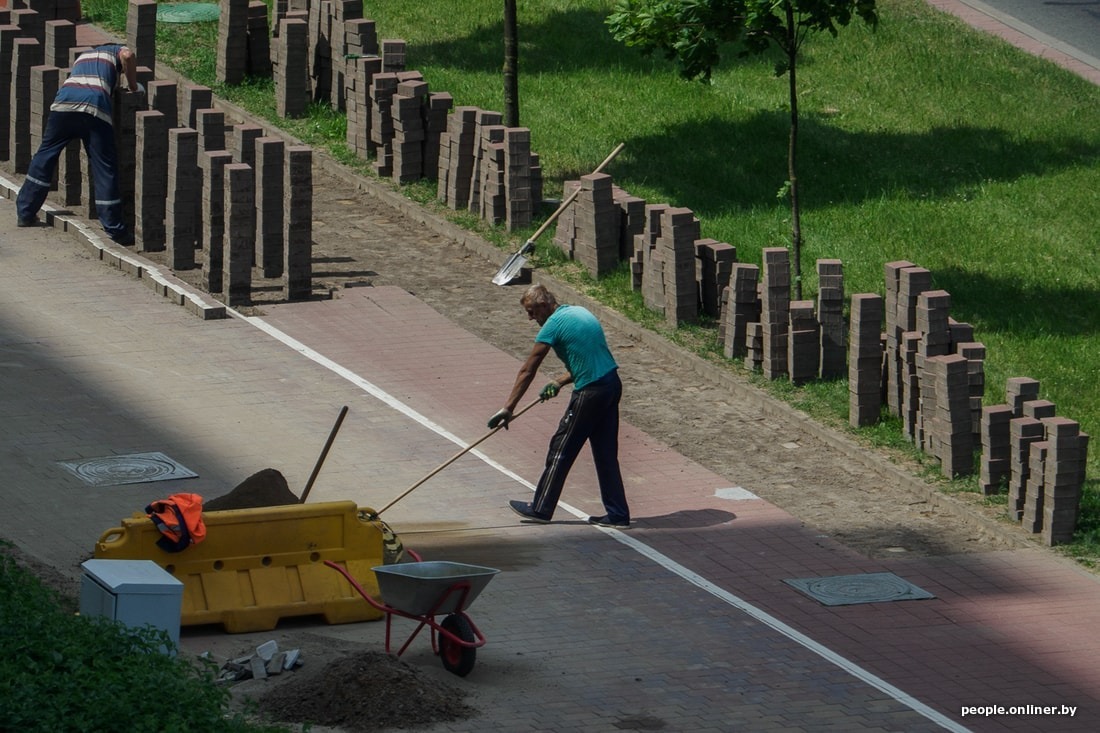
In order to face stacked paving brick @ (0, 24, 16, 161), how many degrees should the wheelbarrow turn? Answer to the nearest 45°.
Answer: approximately 135° to its left

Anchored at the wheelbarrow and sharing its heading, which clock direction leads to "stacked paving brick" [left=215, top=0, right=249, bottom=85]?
The stacked paving brick is roughly at 7 o'clock from the wheelbarrow.

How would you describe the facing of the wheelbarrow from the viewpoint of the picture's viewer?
facing the viewer and to the right of the viewer

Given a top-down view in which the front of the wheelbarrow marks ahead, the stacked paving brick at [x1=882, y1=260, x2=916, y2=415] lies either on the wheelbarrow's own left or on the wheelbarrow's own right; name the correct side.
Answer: on the wheelbarrow's own left

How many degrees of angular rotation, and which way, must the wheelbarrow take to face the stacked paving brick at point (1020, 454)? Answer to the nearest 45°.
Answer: approximately 90° to its left

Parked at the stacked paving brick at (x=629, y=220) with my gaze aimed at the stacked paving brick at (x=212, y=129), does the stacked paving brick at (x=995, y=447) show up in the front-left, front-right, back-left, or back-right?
back-left

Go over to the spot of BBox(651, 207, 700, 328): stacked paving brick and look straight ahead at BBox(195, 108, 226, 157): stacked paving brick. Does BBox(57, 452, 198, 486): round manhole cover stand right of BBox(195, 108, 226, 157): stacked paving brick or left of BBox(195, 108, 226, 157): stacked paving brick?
left

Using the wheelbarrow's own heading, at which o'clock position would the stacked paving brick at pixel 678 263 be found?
The stacked paving brick is roughly at 8 o'clock from the wheelbarrow.

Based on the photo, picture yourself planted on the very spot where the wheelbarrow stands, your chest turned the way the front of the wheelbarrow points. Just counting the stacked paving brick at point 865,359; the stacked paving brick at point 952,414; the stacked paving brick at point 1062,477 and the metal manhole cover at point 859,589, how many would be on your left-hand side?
4

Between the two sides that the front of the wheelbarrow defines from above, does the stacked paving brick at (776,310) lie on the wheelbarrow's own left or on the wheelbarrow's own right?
on the wheelbarrow's own left

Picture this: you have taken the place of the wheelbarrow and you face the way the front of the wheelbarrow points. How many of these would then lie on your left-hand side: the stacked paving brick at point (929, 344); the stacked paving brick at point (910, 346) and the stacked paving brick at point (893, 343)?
3

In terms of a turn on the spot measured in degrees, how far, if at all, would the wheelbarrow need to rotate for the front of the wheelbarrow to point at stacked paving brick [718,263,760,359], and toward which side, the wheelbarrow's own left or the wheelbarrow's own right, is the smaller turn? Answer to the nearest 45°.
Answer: approximately 135° to the wheelbarrow's own left

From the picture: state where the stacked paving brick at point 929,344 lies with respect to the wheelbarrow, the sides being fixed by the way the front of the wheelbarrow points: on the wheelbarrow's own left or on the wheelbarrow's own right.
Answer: on the wheelbarrow's own left

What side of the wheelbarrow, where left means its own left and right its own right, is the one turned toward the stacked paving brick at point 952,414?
left

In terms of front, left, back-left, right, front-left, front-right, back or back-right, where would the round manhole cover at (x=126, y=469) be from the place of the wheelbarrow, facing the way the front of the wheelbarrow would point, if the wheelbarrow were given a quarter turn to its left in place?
left

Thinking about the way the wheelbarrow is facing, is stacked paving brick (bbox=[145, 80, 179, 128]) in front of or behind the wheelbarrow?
behind

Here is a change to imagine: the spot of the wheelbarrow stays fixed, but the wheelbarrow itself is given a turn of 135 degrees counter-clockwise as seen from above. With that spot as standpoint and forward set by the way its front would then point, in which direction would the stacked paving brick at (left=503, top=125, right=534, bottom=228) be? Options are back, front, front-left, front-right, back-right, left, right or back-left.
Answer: front

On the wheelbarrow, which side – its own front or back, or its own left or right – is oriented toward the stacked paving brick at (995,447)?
left
